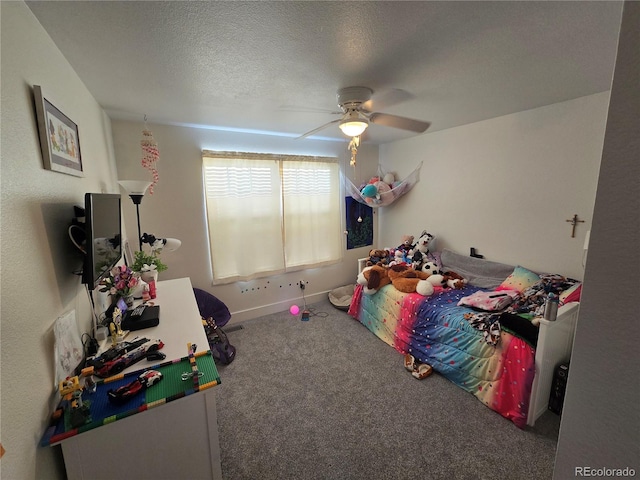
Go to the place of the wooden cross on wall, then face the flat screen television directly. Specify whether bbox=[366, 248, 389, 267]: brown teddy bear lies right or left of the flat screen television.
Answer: right

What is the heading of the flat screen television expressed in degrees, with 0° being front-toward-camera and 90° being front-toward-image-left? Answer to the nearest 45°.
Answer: approximately 315°

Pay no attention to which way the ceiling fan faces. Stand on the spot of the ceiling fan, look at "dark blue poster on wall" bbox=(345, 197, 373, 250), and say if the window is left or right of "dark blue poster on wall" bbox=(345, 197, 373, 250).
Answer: left

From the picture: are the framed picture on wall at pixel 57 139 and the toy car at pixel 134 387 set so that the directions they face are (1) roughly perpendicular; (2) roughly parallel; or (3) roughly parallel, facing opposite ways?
roughly perpendicular

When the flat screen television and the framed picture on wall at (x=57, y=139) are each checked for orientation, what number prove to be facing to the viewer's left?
0

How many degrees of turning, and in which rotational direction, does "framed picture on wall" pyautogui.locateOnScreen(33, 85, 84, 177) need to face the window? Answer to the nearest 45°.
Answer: approximately 90° to its left

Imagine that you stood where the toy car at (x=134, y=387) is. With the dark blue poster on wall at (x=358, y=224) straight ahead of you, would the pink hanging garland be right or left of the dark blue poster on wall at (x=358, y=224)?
left
